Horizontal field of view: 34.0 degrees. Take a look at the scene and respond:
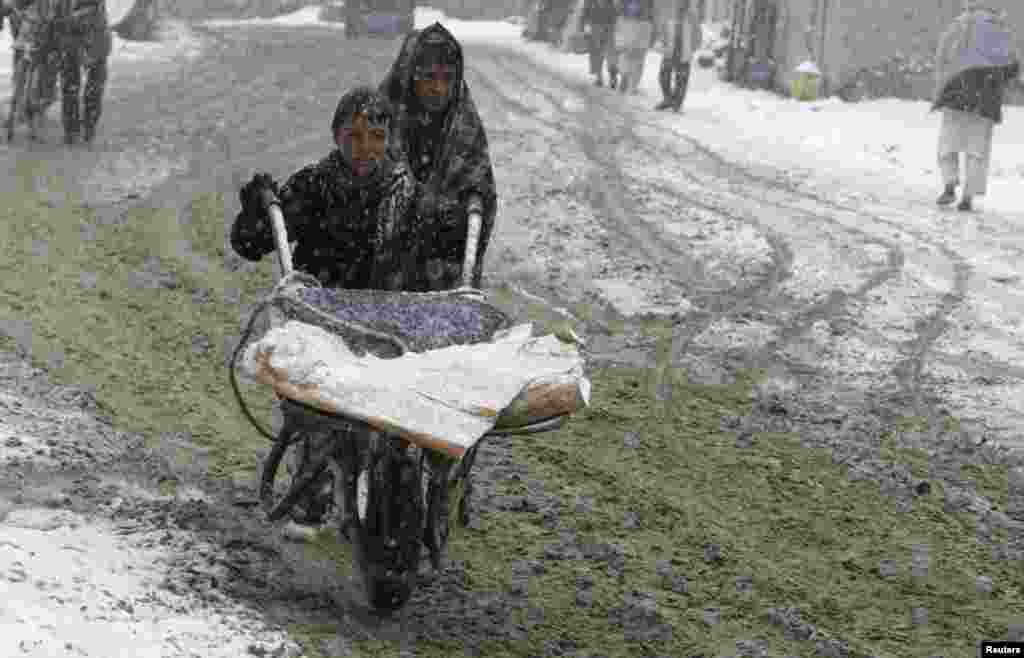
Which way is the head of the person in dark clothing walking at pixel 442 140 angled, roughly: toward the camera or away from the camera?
toward the camera

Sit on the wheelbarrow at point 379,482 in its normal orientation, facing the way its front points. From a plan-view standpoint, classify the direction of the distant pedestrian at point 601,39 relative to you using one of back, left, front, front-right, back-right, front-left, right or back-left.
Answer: back

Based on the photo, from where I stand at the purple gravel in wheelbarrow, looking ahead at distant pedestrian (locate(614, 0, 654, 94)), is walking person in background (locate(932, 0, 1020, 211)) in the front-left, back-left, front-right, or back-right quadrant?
front-right

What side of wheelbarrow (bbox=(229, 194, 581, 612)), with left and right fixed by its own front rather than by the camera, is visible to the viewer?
front

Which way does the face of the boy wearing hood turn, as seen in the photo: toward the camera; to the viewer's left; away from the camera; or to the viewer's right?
toward the camera

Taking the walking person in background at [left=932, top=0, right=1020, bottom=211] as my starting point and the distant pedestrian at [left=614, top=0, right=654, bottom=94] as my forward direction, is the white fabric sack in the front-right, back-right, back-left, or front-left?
back-left

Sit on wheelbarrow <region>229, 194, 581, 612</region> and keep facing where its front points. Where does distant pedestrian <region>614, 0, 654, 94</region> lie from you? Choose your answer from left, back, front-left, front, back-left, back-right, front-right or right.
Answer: back

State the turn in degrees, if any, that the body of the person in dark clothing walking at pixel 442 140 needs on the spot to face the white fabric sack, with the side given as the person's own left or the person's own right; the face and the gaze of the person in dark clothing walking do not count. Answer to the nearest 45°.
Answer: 0° — they already face it
